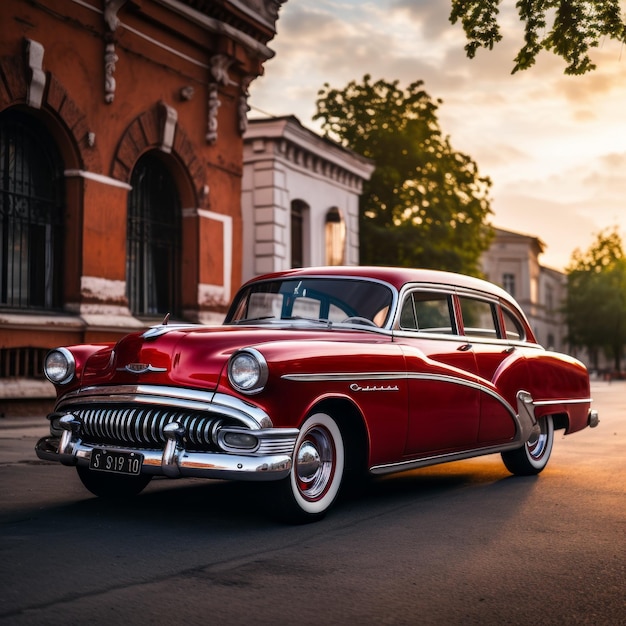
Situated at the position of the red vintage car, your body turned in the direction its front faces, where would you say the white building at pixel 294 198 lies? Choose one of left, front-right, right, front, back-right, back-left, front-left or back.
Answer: back-right

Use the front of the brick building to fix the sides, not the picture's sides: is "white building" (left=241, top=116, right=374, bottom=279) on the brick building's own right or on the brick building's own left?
on the brick building's own left

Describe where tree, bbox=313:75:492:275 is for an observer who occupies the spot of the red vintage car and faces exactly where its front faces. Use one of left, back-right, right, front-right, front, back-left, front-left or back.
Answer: back-right

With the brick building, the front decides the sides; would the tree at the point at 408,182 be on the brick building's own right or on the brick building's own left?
on the brick building's own left

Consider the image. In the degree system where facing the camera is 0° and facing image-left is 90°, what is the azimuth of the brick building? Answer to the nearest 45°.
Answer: approximately 315°

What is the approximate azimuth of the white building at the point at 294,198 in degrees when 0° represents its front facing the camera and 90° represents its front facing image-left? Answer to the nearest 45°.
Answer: approximately 315°

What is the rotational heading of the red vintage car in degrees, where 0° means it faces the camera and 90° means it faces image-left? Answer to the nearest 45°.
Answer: approximately 45°
